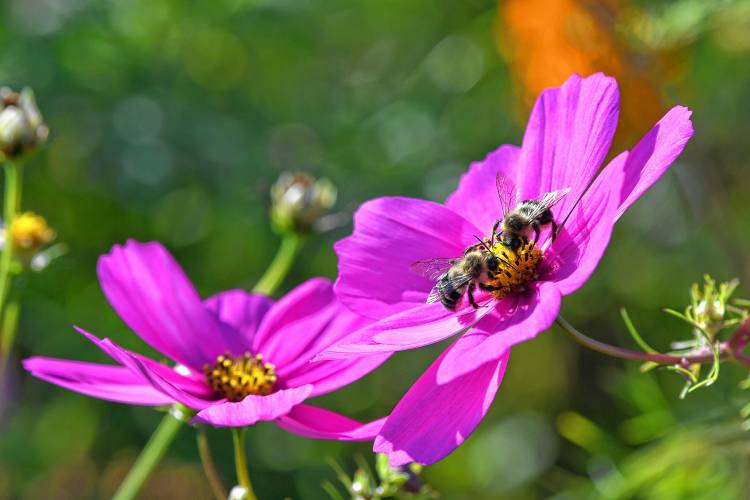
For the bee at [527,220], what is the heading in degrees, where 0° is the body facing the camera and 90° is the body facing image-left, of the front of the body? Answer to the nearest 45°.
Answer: approximately 45°

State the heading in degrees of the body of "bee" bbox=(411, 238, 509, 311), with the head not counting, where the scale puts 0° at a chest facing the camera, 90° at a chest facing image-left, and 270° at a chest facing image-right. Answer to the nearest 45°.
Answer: approximately 270°

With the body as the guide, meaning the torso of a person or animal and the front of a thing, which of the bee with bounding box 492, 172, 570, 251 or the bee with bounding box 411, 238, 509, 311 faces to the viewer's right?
the bee with bounding box 411, 238, 509, 311

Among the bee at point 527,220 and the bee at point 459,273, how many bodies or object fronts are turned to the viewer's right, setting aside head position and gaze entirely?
1
